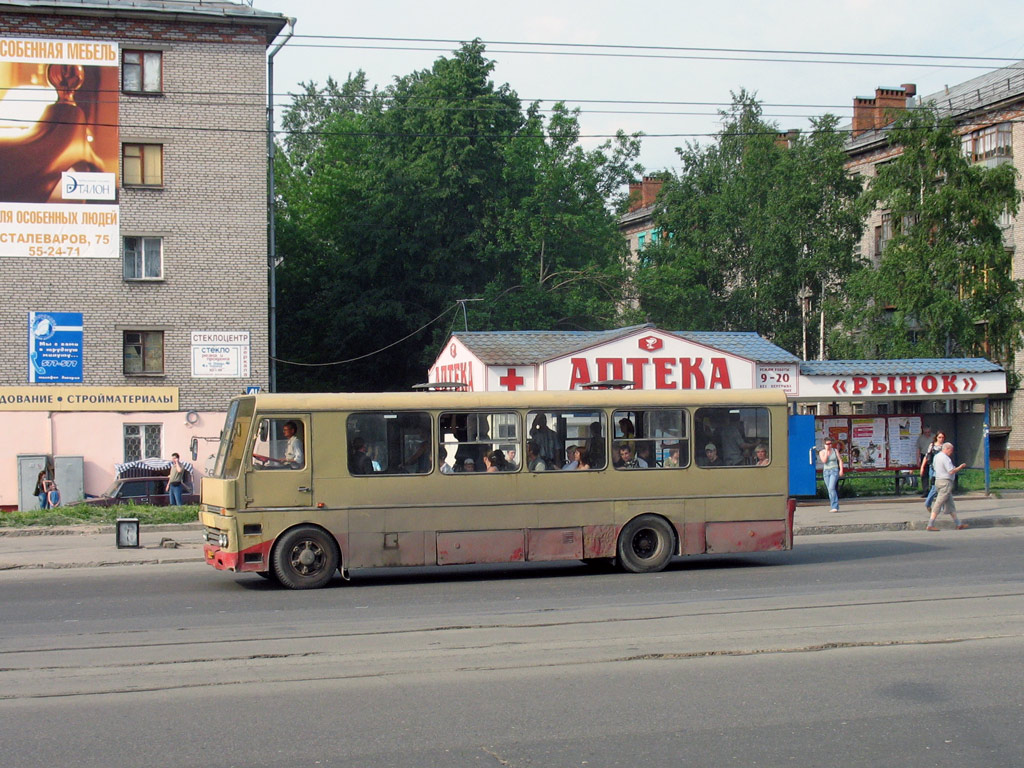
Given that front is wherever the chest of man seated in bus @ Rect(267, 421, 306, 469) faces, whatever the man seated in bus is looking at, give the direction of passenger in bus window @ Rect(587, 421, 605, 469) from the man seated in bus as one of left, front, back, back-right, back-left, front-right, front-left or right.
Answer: back

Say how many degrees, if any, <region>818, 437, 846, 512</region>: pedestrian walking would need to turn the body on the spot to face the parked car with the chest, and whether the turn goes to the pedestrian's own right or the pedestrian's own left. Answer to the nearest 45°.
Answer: approximately 90° to the pedestrian's own right

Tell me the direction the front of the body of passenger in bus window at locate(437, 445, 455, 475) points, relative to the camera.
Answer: to the viewer's left

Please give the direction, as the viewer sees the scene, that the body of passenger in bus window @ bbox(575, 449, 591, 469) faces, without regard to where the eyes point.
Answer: to the viewer's left

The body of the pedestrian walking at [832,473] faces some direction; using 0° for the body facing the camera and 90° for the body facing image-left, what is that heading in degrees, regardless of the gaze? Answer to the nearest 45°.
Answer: approximately 0°

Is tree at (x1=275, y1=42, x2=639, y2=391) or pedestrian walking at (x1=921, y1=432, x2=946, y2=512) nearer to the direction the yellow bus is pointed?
the tree

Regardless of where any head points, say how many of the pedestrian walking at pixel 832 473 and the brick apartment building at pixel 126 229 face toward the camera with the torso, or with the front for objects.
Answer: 2

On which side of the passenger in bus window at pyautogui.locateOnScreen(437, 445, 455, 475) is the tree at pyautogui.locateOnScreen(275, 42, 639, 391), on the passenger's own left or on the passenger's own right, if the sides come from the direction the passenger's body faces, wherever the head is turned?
on the passenger's own right

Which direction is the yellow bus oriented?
to the viewer's left

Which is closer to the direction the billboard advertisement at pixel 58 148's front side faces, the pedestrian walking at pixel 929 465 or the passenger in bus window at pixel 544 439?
the passenger in bus window

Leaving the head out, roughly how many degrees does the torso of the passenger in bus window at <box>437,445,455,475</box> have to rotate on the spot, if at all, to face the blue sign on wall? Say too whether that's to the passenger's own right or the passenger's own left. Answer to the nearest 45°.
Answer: approximately 45° to the passenger's own right
